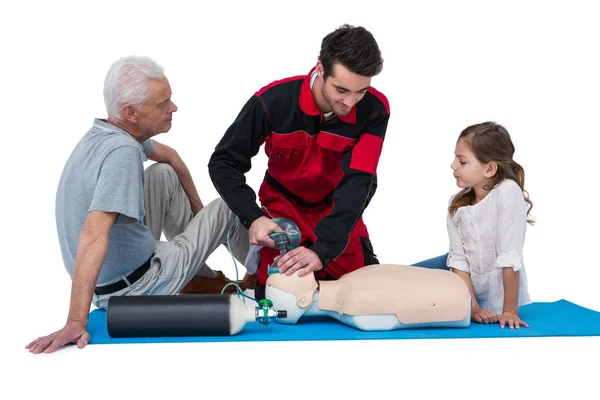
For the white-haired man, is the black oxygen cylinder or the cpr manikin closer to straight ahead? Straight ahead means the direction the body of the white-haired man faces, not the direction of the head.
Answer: the cpr manikin

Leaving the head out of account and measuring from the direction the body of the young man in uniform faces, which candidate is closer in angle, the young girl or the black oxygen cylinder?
the black oxygen cylinder

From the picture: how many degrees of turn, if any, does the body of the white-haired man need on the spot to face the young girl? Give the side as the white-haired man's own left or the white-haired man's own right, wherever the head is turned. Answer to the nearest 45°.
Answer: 0° — they already face them

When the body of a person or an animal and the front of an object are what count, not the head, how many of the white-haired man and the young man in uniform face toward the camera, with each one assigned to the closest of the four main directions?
1

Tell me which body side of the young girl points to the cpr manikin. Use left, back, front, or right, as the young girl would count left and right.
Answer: front

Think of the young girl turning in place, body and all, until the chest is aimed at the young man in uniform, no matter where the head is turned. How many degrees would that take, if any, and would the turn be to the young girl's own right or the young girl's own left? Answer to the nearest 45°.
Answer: approximately 45° to the young girl's own right

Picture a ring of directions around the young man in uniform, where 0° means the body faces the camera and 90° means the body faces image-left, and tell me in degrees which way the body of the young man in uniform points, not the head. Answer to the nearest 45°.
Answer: approximately 0°

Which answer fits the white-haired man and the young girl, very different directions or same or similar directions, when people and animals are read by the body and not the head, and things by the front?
very different directions

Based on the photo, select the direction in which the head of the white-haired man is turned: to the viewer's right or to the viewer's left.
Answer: to the viewer's right

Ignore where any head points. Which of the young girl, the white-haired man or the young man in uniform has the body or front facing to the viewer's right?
the white-haired man

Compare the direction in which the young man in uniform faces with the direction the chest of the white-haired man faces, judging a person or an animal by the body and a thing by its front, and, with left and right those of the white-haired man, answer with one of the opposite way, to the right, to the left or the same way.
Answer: to the right

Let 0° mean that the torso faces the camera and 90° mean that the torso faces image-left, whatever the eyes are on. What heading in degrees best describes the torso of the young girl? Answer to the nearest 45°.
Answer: approximately 45°

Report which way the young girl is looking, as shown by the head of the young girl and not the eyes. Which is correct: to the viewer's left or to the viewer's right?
to the viewer's left

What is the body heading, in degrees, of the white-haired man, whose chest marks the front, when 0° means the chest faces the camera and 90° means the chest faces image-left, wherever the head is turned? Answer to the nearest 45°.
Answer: approximately 270°

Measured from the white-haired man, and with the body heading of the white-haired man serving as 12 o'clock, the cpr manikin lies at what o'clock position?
The cpr manikin is roughly at 1 o'clock from the white-haired man.
